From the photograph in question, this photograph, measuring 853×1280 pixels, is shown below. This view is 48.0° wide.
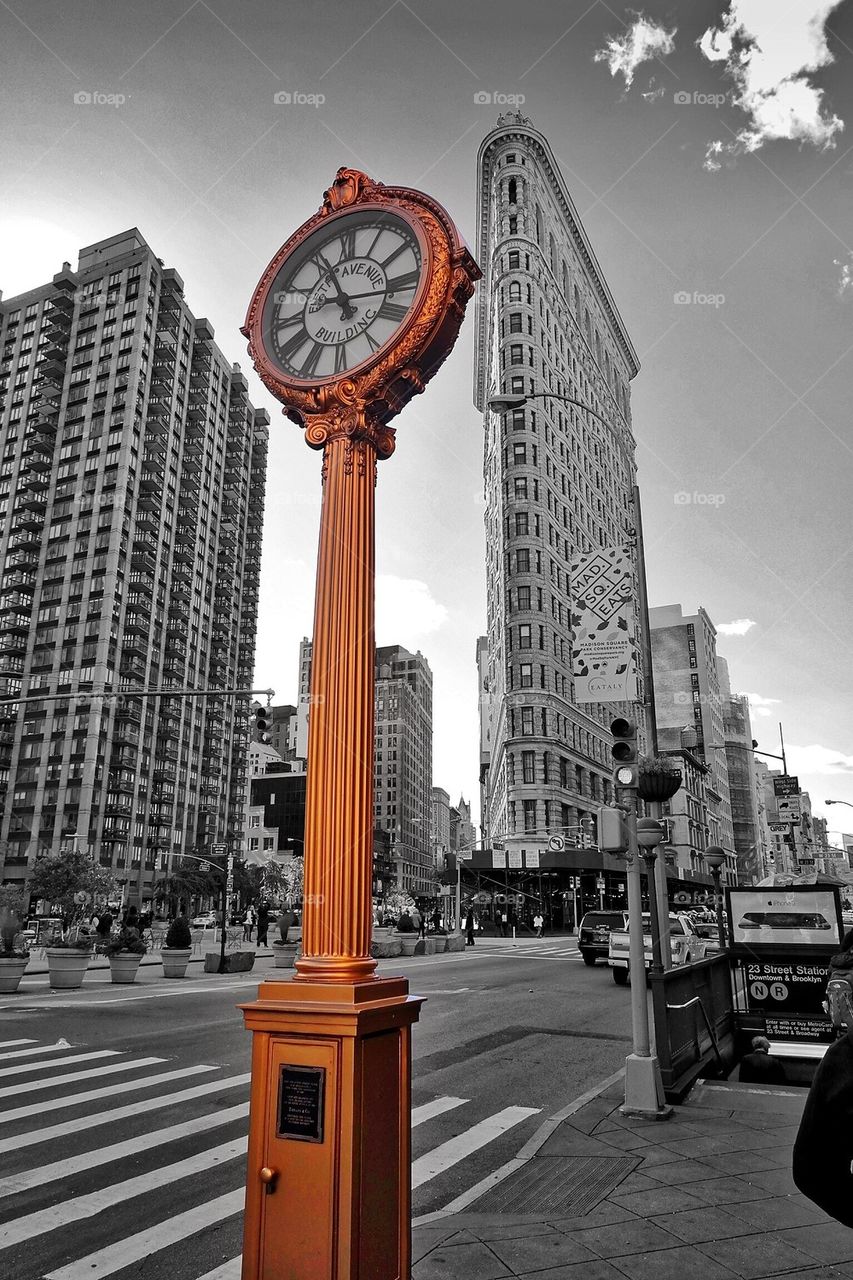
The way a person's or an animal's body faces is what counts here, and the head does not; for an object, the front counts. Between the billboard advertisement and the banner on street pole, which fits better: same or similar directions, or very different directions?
same or similar directions

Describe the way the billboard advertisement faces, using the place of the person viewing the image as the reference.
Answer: facing the viewer

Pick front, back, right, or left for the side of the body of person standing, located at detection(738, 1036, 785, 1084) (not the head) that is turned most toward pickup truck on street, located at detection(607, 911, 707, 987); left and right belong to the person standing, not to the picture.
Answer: front

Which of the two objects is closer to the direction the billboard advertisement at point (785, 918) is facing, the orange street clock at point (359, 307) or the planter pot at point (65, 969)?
the orange street clock

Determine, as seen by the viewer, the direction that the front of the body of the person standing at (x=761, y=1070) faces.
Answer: away from the camera

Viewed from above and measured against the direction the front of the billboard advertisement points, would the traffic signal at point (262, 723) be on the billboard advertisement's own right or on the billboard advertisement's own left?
on the billboard advertisement's own right

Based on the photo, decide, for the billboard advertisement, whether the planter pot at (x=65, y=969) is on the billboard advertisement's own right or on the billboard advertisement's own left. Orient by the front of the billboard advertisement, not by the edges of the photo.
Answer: on the billboard advertisement's own right

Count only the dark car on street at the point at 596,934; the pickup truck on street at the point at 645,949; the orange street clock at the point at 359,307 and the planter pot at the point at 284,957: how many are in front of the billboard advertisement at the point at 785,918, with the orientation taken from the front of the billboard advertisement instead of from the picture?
1

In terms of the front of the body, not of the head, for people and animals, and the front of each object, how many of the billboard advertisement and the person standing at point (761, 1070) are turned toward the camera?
1

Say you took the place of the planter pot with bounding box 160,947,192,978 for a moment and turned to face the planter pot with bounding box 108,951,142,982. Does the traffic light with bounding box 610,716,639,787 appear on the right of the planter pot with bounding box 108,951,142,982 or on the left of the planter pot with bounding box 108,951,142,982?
left

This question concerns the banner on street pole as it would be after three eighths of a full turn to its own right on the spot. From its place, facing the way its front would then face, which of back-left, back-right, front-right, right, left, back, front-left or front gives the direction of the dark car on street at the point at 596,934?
front-right
